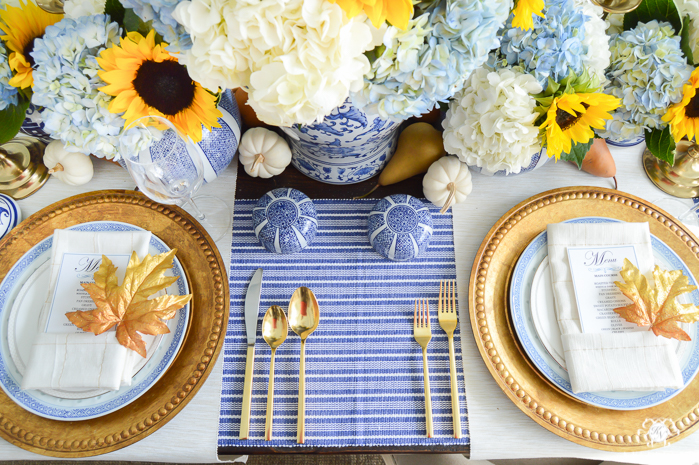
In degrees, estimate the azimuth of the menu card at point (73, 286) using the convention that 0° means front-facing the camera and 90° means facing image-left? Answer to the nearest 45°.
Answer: approximately 0°

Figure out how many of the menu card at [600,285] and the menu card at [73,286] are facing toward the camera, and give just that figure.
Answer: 2

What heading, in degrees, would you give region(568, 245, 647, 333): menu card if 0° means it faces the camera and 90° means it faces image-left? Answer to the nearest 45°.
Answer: approximately 0°
